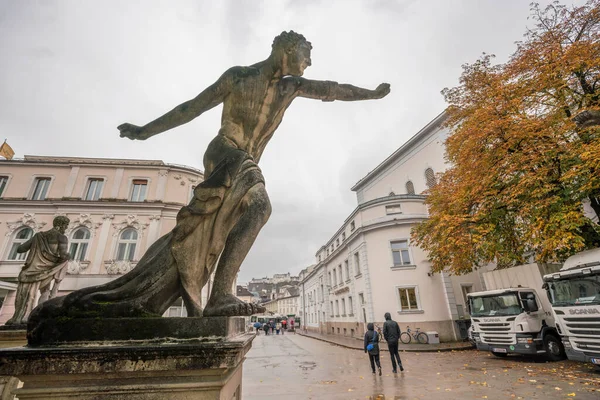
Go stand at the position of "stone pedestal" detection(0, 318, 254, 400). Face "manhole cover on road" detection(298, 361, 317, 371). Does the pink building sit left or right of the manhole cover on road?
left

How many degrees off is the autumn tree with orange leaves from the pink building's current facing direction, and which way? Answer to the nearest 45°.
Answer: approximately 45° to its left

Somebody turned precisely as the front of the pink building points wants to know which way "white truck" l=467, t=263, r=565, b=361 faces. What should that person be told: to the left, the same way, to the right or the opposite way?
to the right

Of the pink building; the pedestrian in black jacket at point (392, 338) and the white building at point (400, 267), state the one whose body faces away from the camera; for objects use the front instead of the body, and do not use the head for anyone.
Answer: the pedestrian in black jacket

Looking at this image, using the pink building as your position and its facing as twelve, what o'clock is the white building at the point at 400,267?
The white building is roughly at 10 o'clock from the pink building.

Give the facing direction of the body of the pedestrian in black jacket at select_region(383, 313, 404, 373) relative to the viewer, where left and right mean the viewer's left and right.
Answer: facing away from the viewer

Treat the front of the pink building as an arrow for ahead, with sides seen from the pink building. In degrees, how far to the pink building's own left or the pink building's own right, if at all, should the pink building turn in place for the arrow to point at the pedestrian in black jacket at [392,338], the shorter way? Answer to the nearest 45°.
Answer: approximately 45° to the pink building's own left

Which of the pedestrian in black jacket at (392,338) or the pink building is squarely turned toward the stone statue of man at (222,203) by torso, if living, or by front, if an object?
the pink building

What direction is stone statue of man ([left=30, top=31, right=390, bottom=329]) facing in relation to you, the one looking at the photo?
facing to the right of the viewer

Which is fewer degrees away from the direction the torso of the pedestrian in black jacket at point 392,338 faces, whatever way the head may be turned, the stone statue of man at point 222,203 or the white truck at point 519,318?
the white truck
